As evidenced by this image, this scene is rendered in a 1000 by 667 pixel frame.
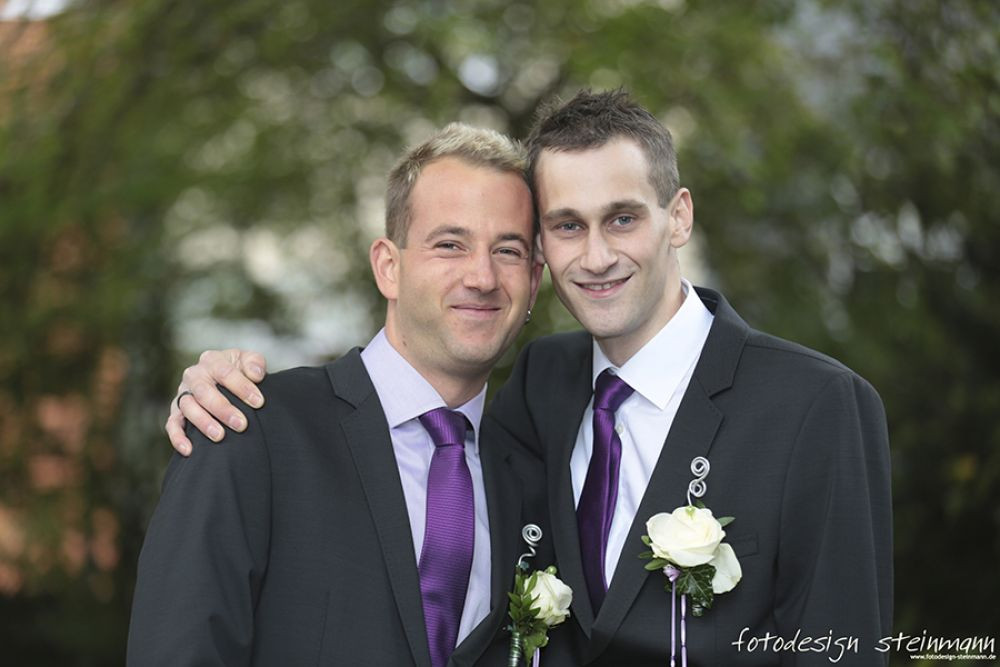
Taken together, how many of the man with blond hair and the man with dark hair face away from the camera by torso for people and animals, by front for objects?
0

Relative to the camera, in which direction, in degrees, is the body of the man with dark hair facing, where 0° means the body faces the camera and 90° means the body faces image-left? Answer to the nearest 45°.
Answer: approximately 45°

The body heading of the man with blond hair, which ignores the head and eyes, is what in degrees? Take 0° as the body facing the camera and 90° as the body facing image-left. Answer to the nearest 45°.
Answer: approximately 315°

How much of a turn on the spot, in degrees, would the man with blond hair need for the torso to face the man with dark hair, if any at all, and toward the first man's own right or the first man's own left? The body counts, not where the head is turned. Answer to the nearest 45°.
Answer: approximately 45° to the first man's own left

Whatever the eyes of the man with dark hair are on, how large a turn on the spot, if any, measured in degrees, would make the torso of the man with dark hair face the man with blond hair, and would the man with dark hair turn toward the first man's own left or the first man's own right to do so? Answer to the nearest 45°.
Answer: approximately 45° to the first man's own right
